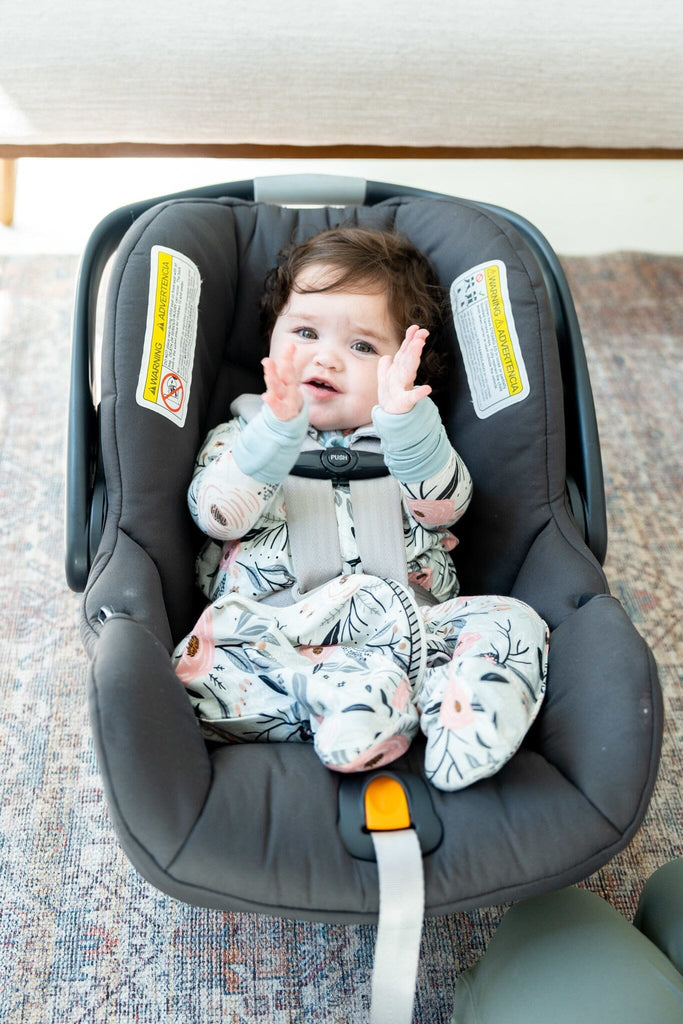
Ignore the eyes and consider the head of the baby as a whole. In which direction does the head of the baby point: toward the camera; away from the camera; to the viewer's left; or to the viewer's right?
toward the camera

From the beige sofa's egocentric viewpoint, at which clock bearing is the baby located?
The baby is roughly at 12 o'clock from the beige sofa.

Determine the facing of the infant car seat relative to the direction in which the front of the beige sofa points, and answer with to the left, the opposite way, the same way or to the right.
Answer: the same way

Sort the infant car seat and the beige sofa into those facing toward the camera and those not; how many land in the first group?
2

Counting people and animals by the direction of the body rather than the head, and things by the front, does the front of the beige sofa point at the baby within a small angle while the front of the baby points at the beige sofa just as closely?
no

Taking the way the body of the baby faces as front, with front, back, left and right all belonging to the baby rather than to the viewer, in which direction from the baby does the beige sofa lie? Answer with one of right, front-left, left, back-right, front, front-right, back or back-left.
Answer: back

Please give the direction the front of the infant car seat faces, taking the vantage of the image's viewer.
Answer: facing the viewer

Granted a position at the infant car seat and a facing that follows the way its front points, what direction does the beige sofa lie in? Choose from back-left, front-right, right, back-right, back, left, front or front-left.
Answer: back

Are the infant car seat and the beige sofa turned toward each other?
no

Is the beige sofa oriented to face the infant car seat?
yes
